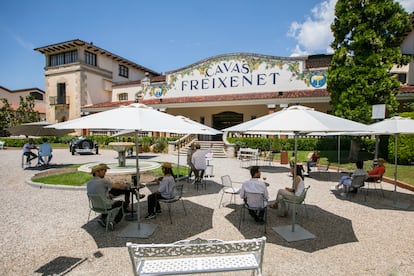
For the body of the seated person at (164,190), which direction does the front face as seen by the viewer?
to the viewer's left

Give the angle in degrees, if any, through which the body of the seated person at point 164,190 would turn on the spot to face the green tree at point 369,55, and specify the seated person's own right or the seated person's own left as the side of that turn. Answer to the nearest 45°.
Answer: approximately 135° to the seated person's own right

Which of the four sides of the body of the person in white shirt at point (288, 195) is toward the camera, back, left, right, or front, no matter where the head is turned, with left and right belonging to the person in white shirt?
left

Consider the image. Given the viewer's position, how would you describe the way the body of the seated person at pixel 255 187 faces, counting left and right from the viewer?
facing away from the viewer

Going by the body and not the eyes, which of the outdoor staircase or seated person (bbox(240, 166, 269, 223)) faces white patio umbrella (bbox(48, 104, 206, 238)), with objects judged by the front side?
the outdoor staircase

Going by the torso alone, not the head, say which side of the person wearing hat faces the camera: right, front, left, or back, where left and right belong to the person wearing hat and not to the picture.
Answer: right

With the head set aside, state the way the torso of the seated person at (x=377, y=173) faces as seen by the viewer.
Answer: to the viewer's left

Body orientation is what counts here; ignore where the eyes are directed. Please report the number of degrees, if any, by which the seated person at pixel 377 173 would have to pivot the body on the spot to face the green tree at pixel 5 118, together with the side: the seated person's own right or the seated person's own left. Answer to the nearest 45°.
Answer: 0° — they already face it

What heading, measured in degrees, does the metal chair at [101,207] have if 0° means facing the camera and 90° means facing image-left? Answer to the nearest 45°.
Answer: approximately 225°

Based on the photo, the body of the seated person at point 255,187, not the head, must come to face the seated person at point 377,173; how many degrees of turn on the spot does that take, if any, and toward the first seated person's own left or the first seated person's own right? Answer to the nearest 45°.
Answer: approximately 45° to the first seated person's own right

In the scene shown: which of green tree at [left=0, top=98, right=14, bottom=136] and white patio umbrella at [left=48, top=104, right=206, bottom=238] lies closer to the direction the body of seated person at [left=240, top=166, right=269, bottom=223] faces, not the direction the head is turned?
the green tree

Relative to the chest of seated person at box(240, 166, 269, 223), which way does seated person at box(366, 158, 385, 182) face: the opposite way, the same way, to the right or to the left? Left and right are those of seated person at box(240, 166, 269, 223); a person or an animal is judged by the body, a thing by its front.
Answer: to the left
